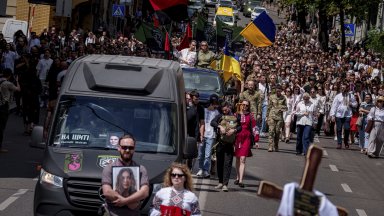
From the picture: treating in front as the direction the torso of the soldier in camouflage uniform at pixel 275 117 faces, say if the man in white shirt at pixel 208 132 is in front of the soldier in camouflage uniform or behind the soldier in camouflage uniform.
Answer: in front

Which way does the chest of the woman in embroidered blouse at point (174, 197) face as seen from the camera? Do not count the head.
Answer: toward the camera

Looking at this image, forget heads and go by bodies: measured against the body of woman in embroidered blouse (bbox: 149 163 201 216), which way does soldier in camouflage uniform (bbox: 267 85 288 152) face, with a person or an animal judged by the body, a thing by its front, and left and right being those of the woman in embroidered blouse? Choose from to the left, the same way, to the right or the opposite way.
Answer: the same way

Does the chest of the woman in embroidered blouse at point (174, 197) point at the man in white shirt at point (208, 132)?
no

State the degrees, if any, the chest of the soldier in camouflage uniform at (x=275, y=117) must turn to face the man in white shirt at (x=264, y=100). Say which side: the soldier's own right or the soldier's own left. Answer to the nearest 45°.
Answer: approximately 180°

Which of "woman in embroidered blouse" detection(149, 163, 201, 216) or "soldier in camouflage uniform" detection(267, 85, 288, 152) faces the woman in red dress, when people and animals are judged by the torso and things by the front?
the soldier in camouflage uniform

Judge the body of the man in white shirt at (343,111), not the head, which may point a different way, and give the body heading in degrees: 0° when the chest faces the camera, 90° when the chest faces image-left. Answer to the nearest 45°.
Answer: approximately 0°

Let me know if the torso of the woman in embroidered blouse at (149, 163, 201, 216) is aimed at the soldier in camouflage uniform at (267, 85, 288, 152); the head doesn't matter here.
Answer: no

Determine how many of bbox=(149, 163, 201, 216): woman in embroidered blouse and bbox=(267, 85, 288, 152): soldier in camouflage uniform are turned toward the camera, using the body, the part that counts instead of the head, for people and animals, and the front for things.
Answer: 2

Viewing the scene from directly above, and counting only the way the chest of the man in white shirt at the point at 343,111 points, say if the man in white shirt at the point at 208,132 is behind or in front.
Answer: in front

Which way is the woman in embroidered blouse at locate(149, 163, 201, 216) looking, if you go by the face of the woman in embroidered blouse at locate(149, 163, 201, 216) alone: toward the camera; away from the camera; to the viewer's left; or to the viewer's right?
toward the camera

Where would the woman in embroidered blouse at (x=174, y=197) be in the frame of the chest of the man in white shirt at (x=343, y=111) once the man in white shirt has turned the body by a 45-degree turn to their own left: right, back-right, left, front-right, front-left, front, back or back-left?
front-right

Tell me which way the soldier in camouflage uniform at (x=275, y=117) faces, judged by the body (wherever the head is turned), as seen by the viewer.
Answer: toward the camera
